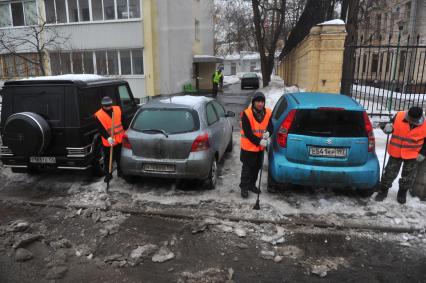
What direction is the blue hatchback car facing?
away from the camera

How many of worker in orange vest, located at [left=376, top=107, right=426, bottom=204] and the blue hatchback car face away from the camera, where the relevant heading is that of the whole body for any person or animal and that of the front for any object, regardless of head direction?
1

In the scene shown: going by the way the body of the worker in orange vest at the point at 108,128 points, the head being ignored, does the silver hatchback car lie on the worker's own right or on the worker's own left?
on the worker's own left

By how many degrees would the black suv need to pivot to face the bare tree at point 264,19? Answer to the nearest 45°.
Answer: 0° — it already faces it

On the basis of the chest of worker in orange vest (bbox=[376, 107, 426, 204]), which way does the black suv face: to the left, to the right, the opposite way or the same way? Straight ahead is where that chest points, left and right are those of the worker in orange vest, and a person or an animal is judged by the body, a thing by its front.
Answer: the opposite way

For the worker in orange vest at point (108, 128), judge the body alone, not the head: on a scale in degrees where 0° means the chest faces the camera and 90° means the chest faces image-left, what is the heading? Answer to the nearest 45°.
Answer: approximately 0°
